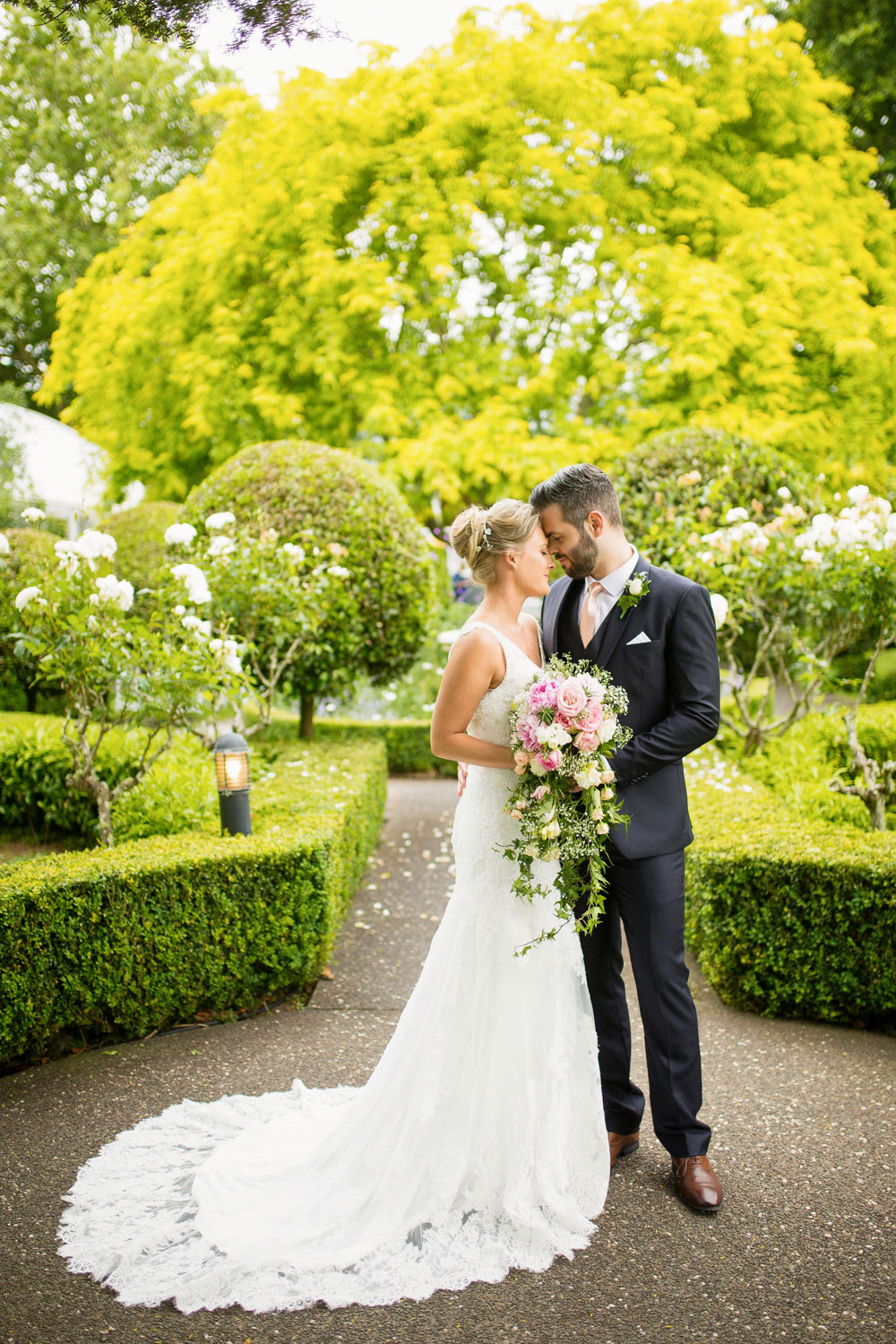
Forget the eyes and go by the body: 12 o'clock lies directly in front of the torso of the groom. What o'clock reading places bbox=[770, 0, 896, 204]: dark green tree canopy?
The dark green tree canopy is roughly at 5 o'clock from the groom.

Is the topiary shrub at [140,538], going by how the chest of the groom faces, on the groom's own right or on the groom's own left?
on the groom's own right

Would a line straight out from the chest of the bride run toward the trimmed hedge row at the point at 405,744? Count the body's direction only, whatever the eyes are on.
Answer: no

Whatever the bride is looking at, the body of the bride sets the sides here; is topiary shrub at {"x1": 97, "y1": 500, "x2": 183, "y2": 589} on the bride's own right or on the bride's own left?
on the bride's own left

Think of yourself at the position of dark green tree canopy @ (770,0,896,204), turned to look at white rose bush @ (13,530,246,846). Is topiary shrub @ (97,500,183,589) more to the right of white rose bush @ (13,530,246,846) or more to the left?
right

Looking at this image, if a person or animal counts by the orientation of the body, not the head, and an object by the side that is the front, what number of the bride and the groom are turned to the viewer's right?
1

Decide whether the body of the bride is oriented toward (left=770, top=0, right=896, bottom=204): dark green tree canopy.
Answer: no

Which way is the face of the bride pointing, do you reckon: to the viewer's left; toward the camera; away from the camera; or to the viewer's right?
to the viewer's right

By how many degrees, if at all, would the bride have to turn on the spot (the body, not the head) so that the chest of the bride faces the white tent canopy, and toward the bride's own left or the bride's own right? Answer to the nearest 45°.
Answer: approximately 90° to the bride's own left

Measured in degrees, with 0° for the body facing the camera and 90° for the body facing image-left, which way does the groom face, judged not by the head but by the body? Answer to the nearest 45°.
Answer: approximately 45°

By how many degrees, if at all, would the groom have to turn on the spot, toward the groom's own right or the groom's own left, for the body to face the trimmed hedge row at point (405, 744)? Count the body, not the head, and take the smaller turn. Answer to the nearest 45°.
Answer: approximately 135° to the groom's own right

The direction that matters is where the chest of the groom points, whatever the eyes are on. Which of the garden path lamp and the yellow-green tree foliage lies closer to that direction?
the garden path lamp

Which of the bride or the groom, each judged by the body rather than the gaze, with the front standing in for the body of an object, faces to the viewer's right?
the bride

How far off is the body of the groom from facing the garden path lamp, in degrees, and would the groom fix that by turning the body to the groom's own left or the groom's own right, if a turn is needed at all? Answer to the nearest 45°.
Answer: approximately 90° to the groom's own right

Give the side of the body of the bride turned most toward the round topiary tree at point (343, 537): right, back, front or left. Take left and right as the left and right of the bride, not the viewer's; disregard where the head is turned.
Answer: left

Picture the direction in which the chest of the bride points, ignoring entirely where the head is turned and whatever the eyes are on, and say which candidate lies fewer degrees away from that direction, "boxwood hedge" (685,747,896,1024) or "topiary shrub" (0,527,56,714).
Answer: the boxwood hedge

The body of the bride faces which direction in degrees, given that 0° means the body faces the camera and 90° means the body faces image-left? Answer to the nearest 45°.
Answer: approximately 270°
